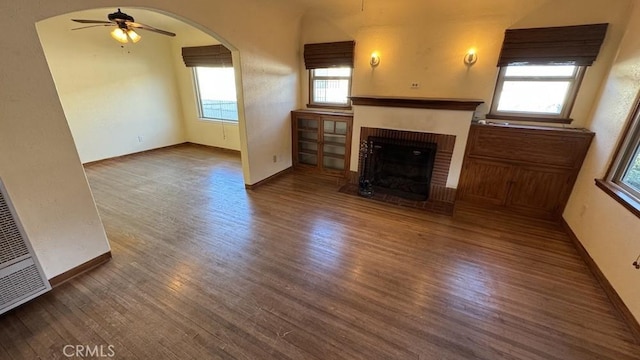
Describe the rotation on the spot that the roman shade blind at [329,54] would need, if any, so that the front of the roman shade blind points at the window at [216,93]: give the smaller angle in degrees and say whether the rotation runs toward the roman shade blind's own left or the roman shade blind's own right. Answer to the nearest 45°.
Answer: approximately 90° to the roman shade blind's own right

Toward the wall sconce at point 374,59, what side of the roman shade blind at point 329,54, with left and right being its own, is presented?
left

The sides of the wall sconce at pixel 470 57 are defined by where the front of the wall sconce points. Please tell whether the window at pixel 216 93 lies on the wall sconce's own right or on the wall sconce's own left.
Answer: on the wall sconce's own right

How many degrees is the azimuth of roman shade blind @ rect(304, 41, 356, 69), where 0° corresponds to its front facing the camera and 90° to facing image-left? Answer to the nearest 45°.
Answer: approximately 45°

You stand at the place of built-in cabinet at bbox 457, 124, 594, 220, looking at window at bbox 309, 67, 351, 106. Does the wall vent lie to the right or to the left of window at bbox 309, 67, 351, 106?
left

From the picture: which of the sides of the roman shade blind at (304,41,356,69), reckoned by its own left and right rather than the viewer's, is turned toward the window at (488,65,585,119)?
left
